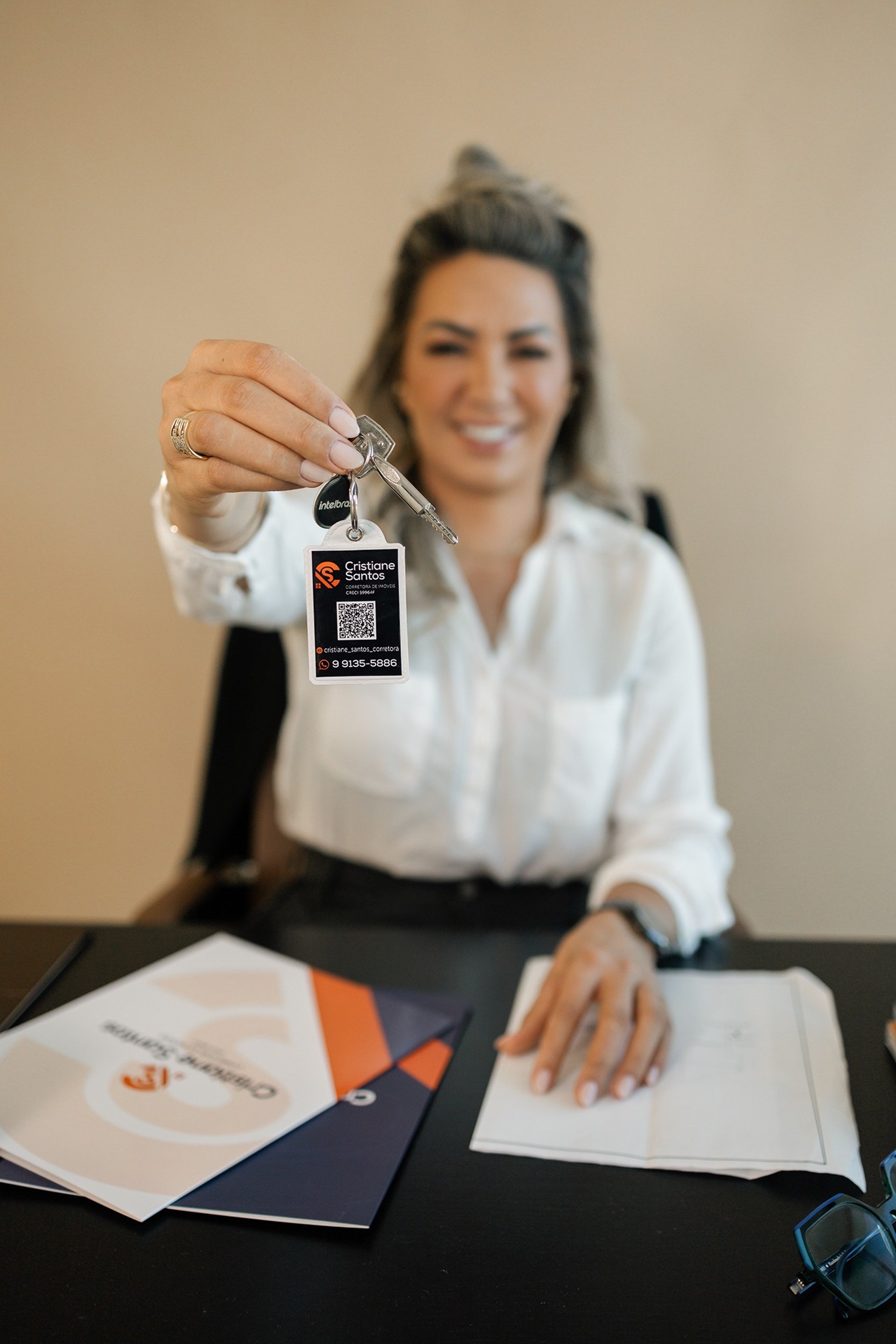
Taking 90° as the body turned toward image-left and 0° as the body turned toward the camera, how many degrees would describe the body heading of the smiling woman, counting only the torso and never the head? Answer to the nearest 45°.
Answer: approximately 0°

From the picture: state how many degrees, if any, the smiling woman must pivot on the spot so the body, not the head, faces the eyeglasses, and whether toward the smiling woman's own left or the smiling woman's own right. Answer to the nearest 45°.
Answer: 0° — they already face it

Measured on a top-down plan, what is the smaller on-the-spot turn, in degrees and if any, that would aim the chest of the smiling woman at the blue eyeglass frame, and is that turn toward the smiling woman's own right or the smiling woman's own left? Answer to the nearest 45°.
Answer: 0° — they already face it

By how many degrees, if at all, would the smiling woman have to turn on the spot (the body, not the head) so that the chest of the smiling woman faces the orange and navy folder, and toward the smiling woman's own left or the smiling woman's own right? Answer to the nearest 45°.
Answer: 0° — they already face it
